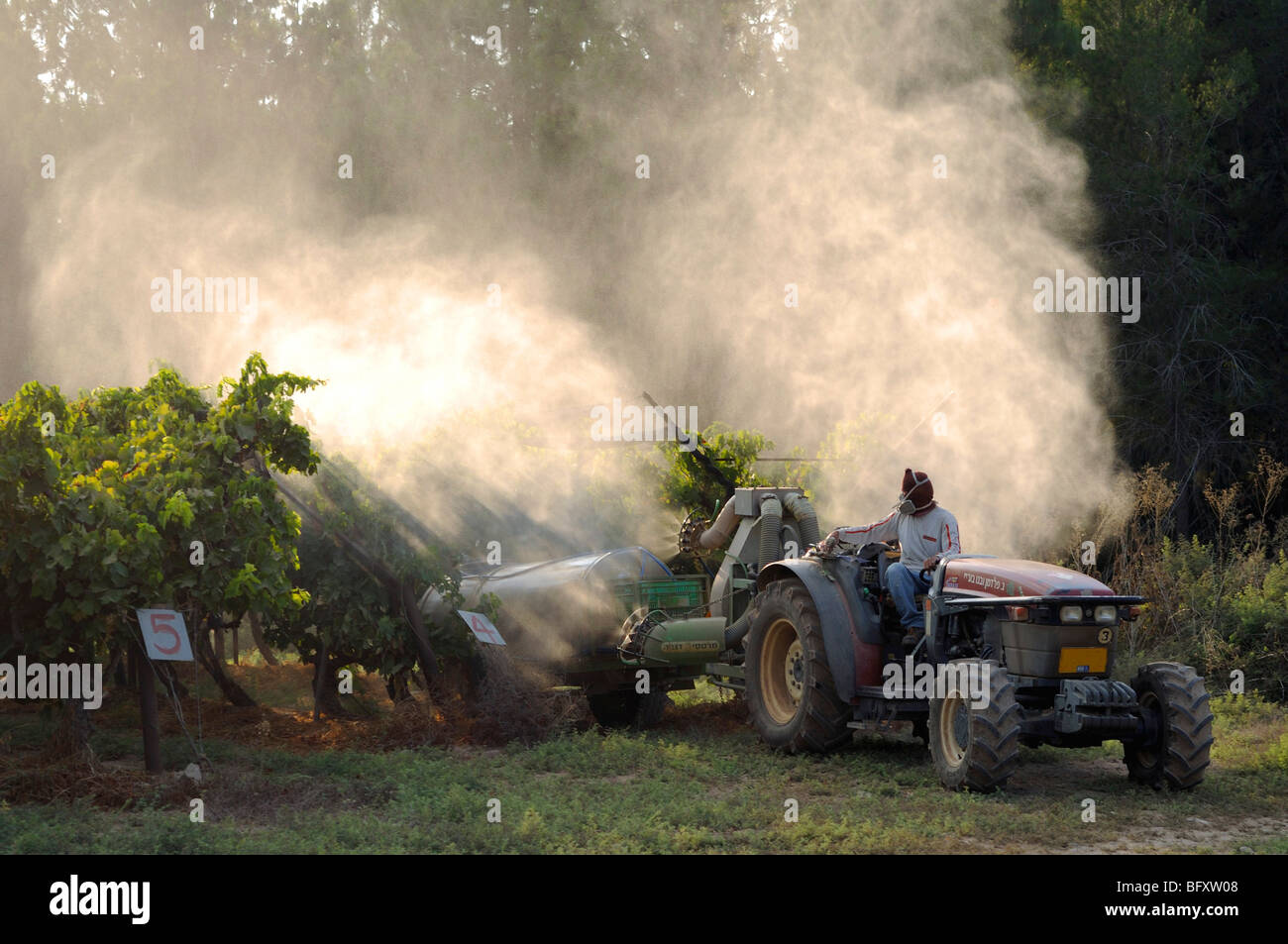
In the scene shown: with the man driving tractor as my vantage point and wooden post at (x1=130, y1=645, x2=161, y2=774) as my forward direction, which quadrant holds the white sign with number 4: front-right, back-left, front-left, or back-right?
front-right

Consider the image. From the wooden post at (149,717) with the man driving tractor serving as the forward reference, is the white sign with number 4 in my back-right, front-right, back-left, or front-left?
front-left

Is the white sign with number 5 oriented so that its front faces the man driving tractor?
no

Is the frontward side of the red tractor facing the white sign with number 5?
no

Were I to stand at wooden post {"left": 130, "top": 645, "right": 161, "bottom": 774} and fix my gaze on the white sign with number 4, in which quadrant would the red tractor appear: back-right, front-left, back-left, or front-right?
front-right

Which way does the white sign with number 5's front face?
toward the camera

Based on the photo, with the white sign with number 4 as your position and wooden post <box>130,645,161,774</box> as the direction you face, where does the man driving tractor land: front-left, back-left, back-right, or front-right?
back-left

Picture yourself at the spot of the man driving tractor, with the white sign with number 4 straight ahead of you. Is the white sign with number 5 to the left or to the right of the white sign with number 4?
left

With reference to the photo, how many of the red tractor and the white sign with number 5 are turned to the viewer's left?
0

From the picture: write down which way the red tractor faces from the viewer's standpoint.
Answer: facing the viewer and to the right of the viewer

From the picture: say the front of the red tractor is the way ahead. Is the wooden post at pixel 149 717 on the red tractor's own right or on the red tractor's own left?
on the red tractor's own right

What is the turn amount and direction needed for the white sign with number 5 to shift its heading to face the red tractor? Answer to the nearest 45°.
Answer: approximately 90° to its left

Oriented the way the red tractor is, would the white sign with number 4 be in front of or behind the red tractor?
behind
